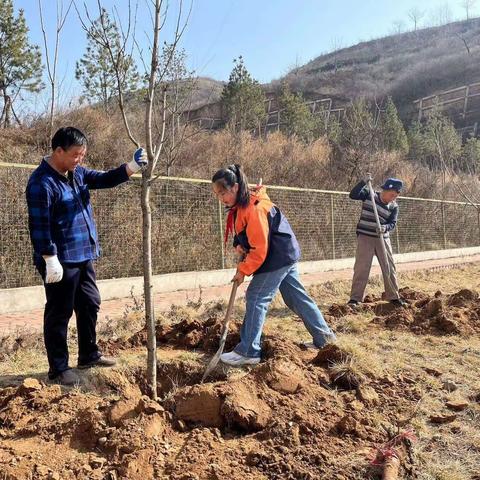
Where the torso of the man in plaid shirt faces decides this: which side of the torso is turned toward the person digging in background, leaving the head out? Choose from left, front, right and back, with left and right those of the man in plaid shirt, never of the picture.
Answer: left

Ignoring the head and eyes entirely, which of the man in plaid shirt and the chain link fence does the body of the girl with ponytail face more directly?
the man in plaid shirt

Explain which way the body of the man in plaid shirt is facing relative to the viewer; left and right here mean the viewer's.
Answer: facing the viewer and to the right of the viewer

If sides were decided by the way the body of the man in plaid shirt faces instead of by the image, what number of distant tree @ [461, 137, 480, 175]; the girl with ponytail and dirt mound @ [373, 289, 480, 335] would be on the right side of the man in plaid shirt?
0

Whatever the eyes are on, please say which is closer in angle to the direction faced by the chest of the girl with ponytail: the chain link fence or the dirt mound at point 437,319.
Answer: the chain link fence

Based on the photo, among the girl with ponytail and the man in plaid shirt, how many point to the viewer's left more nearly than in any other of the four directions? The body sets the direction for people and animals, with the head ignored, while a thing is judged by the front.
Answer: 1

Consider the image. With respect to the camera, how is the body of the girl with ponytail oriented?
to the viewer's left

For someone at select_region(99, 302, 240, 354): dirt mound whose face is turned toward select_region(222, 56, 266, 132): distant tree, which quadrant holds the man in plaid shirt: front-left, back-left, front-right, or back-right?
back-left
